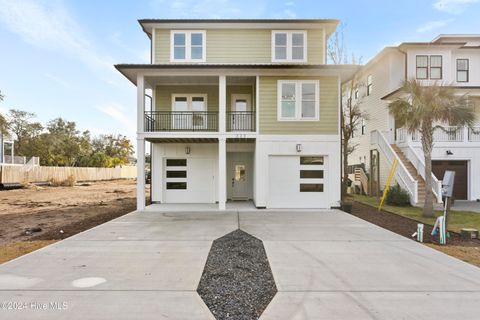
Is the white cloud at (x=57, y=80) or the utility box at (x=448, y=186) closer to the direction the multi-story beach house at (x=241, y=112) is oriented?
the utility box

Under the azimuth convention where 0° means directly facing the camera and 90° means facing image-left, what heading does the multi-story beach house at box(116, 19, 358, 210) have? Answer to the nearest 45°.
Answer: approximately 0°

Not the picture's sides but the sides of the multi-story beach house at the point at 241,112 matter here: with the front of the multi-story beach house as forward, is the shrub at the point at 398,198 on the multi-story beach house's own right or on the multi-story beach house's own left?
on the multi-story beach house's own left

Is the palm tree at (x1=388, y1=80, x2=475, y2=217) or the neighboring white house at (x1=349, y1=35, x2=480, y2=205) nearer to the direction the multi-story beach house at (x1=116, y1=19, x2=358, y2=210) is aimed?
the palm tree

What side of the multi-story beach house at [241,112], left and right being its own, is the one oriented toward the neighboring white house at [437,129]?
left

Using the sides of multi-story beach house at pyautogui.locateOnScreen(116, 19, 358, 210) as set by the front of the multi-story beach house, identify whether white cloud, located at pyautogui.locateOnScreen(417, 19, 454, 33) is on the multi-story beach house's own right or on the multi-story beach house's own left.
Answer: on the multi-story beach house's own left

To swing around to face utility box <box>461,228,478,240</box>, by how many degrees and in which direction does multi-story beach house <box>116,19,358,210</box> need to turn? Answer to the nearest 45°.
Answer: approximately 45° to its left
